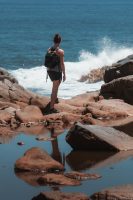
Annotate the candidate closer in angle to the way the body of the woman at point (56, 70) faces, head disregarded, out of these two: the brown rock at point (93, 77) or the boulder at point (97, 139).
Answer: the brown rock

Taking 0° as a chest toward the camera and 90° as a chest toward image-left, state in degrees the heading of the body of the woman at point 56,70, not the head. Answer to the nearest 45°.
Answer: approximately 225°

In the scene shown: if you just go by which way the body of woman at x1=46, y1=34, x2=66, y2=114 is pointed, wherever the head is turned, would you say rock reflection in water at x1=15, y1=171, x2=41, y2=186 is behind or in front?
behind

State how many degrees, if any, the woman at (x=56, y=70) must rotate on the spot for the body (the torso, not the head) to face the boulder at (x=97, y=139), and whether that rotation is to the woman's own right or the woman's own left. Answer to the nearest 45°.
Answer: approximately 135° to the woman's own right

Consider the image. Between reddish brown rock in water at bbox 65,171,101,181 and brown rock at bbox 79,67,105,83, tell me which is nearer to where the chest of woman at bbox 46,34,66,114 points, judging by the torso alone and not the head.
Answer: the brown rock at bbox 79,67,105,83

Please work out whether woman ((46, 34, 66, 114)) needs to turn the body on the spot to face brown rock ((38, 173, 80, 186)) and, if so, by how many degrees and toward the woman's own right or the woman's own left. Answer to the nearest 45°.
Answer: approximately 135° to the woman's own right

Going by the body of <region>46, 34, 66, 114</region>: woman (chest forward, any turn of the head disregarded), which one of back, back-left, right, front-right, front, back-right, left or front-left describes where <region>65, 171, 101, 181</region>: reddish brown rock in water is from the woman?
back-right

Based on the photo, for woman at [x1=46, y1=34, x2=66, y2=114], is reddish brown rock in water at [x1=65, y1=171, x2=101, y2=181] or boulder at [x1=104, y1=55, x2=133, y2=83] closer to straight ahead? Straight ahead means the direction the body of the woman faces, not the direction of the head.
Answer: the boulder

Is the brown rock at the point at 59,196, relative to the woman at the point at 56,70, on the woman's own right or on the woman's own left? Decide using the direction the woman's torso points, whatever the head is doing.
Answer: on the woman's own right
